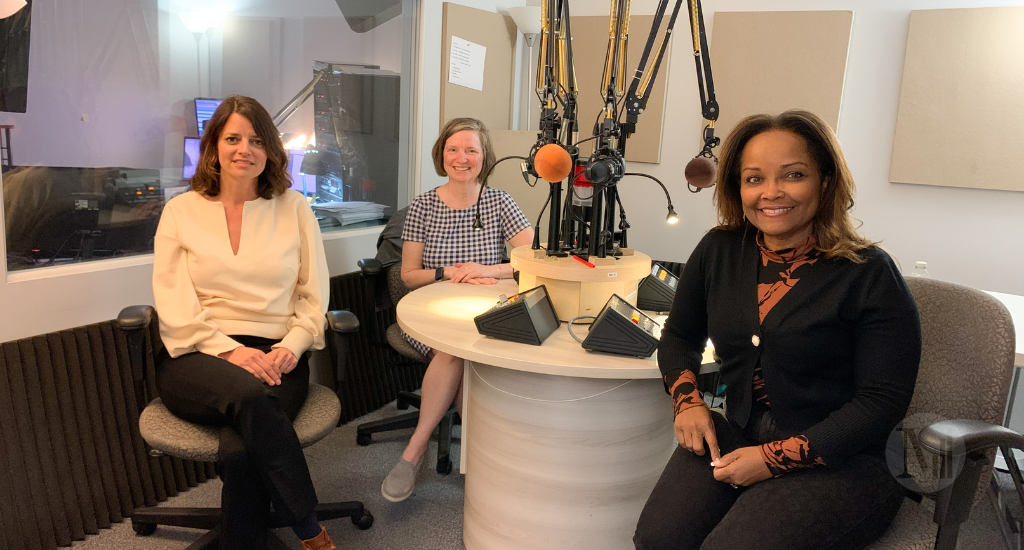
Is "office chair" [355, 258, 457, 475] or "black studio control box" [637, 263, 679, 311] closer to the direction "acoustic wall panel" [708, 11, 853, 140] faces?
the black studio control box

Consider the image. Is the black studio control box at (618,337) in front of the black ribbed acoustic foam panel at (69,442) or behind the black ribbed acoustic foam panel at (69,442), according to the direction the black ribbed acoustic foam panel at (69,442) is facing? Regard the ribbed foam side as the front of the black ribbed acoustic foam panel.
in front

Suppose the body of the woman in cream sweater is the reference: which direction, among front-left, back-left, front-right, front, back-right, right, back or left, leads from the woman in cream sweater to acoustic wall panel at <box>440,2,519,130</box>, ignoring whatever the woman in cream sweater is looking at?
back-left

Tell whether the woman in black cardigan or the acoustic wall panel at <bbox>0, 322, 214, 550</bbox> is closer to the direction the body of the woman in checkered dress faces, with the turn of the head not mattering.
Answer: the woman in black cardigan

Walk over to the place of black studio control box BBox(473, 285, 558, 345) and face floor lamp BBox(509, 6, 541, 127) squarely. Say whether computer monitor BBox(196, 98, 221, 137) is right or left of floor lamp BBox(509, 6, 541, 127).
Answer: left

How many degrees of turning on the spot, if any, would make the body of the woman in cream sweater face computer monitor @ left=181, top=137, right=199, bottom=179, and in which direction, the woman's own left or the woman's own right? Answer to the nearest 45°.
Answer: approximately 180°

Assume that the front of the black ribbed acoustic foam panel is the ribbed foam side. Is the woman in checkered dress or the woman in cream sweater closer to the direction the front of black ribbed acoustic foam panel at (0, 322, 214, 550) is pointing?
the woman in cream sweater

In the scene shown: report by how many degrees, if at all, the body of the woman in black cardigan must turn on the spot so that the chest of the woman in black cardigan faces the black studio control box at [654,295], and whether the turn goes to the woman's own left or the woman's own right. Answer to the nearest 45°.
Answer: approximately 90° to the woman's own right

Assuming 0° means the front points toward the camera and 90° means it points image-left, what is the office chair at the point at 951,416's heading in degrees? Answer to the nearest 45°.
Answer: approximately 45°

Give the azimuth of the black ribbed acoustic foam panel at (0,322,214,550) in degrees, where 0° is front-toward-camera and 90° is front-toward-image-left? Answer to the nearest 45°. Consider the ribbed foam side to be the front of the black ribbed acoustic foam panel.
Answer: approximately 315°
